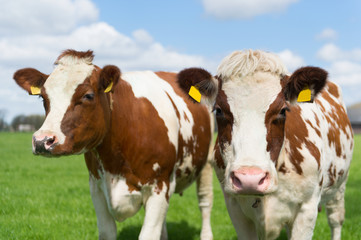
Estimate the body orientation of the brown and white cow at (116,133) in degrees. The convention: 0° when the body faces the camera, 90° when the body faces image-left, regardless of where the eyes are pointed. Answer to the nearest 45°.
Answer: approximately 45°

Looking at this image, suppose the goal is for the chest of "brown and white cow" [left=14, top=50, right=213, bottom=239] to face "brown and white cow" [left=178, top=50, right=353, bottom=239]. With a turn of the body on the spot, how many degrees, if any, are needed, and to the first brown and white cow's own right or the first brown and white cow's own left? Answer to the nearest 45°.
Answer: approximately 90° to the first brown and white cow's own left
